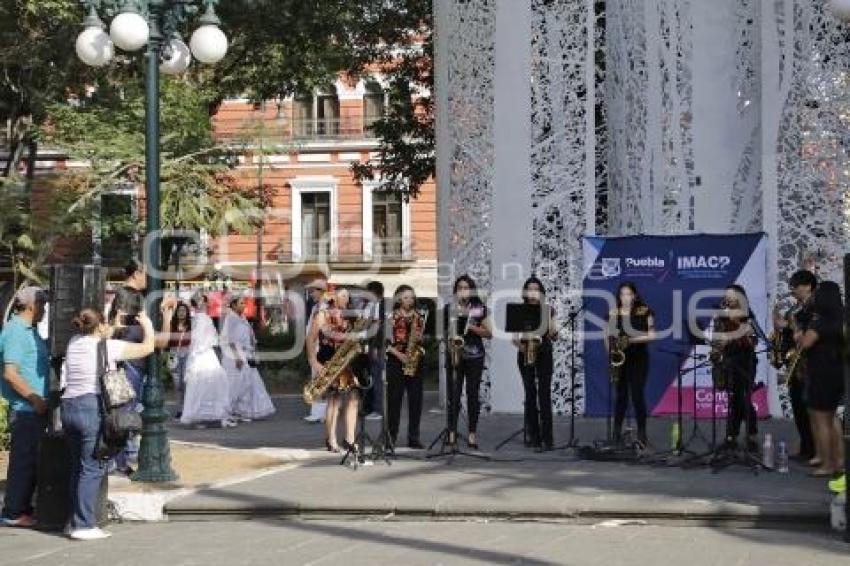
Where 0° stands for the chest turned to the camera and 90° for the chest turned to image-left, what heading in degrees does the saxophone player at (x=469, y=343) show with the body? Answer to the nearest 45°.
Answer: approximately 0°

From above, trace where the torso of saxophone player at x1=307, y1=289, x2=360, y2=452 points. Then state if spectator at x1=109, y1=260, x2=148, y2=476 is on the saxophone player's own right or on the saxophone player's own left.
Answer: on the saxophone player's own right

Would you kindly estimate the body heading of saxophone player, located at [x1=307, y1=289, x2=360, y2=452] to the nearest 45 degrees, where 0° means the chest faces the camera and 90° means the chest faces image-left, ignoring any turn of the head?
approximately 315°

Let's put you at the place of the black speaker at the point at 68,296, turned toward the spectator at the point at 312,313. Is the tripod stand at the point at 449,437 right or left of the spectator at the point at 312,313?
right

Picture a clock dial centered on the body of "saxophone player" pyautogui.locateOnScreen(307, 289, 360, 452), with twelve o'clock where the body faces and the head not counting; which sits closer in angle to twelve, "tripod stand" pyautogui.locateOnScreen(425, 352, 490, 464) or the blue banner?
the tripod stand

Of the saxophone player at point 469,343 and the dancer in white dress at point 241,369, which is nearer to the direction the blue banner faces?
the saxophone player

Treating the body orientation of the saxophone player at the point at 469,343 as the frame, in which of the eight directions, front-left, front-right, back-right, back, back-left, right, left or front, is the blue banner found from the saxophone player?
back-left

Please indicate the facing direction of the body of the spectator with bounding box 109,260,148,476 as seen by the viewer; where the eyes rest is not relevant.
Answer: to the viewer's right

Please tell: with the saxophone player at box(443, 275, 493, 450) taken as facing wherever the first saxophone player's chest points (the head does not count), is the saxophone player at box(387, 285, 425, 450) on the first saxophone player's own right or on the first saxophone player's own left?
on the first saxophone player's own right
